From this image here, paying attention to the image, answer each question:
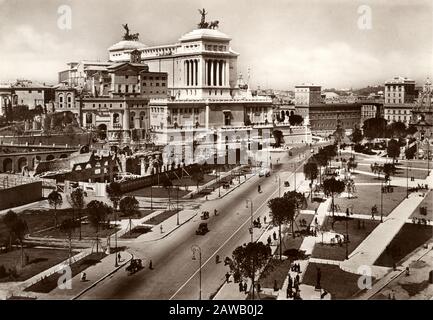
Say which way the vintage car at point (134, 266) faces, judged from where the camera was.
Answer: facing the viewer and to the left of the viewer

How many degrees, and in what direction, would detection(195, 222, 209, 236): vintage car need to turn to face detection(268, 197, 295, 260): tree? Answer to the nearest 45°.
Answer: approximately 90° to its left

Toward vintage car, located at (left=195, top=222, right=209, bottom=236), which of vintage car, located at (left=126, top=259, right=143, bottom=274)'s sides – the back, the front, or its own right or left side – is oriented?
back

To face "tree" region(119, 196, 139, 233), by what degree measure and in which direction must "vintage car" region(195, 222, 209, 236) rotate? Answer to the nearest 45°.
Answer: approximately 90° to its right

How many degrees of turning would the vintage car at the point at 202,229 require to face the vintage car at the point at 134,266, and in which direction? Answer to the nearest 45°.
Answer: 0° — it already faces it

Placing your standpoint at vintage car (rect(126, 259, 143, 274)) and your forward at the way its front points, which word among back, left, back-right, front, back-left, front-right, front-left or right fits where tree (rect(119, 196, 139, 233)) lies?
back-right

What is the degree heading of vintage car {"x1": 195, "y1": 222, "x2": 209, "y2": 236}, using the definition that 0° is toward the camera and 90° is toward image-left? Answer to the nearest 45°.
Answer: approximately 45°

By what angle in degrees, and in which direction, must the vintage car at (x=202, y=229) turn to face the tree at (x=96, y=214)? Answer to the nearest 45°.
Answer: approximately 45° to its right

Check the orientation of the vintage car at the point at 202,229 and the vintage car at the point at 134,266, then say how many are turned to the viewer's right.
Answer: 0

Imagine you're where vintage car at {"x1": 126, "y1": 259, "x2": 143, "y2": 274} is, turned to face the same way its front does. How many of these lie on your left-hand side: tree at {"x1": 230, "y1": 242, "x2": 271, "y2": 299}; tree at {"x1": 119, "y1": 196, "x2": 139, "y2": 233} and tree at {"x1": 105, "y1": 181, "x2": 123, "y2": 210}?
1

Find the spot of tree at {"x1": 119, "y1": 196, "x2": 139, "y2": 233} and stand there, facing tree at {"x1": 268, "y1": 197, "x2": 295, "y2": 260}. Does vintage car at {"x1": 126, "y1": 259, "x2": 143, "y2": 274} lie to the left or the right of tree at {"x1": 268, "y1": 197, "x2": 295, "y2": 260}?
right

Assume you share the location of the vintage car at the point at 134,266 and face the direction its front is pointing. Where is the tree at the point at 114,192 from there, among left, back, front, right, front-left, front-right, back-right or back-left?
back-right

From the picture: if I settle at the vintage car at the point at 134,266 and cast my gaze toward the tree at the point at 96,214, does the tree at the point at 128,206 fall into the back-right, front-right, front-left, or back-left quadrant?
front-right

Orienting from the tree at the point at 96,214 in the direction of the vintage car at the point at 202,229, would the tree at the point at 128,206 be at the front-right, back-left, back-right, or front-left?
front-left

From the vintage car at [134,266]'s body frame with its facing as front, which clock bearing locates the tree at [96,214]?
The tree is roughly at 4 o'clock from the vintage car.

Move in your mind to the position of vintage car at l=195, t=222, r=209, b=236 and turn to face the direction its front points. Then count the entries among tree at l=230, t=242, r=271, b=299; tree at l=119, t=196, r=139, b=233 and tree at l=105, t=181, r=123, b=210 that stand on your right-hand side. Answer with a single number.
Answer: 2

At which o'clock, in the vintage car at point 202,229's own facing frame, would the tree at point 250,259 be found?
The tree is roughly at 10 o'clock from the vintage car.

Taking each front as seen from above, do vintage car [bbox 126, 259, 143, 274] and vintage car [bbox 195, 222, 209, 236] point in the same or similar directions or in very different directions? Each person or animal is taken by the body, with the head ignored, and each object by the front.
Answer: same or similar directions

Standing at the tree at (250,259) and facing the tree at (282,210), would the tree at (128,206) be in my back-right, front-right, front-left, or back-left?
front-left
